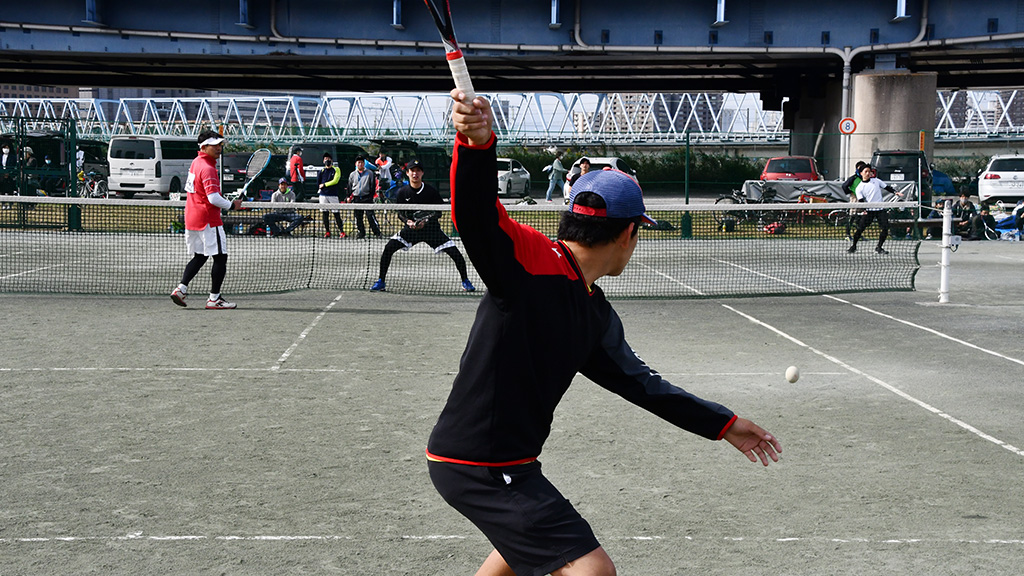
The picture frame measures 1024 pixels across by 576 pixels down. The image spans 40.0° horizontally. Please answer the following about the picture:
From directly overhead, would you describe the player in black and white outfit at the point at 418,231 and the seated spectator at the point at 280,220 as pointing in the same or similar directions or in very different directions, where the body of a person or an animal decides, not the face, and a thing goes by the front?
same or similar directions

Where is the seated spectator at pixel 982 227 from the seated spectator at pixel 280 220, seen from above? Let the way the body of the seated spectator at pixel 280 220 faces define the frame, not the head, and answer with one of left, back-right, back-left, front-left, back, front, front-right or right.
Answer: left

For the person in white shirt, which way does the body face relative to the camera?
toward the camera

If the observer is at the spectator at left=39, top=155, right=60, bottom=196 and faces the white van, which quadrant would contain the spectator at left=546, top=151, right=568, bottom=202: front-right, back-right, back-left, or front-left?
front-right

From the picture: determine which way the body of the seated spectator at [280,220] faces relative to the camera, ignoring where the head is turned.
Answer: toward the camera

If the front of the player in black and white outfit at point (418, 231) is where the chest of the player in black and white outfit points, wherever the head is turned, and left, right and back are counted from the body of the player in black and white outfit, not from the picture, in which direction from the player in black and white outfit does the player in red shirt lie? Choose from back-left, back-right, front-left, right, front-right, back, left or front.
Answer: front-right

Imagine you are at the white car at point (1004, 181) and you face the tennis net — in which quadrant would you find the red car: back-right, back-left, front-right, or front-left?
front-right

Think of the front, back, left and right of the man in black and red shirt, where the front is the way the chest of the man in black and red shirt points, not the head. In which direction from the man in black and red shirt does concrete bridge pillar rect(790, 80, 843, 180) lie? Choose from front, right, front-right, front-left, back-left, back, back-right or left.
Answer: front-left

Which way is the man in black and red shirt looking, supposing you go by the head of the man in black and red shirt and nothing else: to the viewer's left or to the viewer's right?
to the viewer's right
